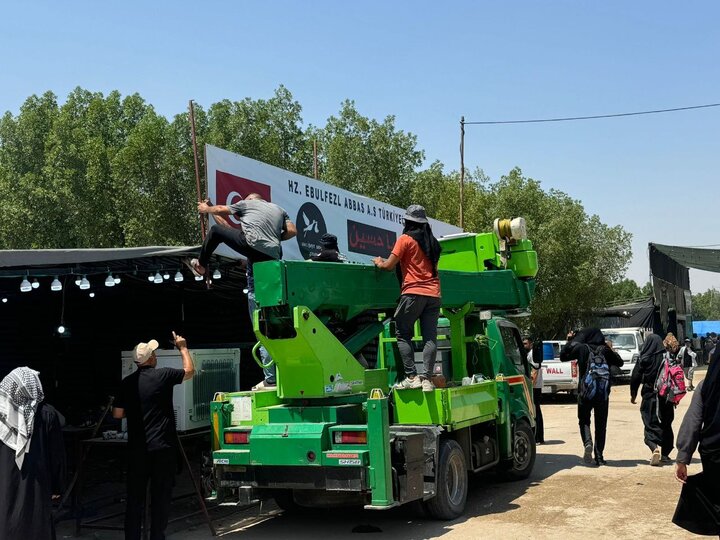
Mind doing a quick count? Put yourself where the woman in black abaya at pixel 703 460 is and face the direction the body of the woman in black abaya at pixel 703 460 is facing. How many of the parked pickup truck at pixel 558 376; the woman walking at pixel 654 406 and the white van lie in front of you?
3

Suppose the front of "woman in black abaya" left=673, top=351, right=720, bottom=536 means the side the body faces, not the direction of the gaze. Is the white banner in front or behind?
in front

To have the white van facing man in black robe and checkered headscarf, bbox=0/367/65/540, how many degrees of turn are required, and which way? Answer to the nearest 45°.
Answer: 0° — it already faces them

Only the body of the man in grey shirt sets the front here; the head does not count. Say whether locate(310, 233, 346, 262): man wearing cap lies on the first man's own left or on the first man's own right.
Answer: on the first man's own right
